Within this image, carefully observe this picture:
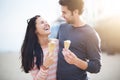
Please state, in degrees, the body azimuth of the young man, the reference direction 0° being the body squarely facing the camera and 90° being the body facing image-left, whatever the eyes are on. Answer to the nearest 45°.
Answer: approximately 45°

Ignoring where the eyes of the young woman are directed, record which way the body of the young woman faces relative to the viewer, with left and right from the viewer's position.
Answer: facing the viewer and to the right of the viewer

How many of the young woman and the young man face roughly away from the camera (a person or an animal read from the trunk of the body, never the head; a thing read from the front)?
0

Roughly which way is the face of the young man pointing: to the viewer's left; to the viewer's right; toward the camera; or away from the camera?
to the viewer's left

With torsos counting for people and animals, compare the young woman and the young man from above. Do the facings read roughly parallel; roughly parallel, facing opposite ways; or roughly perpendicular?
roughly perpendicular
